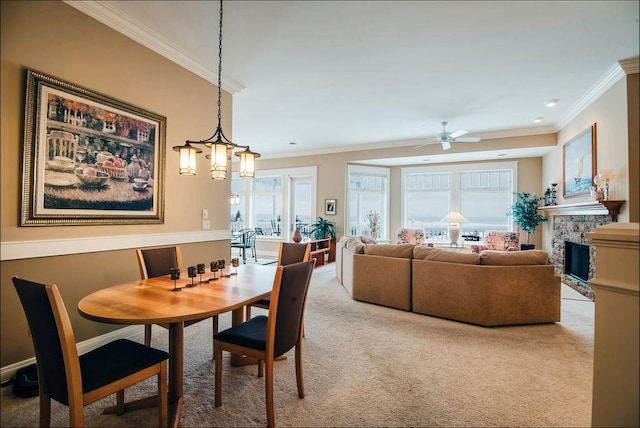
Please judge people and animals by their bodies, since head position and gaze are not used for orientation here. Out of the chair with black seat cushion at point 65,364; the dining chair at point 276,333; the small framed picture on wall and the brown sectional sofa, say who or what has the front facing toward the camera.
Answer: the small framed picture on wall

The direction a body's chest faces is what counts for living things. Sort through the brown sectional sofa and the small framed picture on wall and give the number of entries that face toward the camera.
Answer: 1

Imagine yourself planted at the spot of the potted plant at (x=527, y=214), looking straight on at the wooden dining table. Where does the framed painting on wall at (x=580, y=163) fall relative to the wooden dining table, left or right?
left

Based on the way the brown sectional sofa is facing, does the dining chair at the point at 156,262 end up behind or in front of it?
behind

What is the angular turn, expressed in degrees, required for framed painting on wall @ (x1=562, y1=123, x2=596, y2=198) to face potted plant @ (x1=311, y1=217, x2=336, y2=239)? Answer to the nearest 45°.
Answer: approximately 45° to its right

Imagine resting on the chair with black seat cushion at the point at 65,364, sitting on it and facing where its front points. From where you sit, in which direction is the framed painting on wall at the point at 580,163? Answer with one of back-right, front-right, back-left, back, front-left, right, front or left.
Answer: front-right

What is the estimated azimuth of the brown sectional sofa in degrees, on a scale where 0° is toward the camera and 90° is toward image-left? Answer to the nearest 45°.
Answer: approximately 225°

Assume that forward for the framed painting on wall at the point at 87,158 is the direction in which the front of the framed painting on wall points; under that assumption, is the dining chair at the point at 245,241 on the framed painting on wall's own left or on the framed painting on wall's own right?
on the framed painting on wall's own left

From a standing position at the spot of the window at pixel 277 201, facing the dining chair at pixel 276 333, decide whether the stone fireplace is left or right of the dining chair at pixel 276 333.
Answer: left

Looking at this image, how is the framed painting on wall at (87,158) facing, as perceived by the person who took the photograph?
facing the viewer and to the right of the viewer

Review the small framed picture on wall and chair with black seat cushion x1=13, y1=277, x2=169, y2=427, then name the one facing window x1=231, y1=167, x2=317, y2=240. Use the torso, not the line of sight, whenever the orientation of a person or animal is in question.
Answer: the chair with black seat cushion

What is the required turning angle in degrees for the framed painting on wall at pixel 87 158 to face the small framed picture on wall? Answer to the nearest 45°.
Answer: approximately 90° to its left

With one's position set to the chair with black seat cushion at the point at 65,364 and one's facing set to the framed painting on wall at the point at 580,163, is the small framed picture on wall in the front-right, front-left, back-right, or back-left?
front-left

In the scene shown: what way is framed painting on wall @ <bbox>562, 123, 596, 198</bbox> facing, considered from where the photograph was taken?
facing the viewer and to the left of the viewer

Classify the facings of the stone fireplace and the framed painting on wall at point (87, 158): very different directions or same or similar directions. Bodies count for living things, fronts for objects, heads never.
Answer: very different directions

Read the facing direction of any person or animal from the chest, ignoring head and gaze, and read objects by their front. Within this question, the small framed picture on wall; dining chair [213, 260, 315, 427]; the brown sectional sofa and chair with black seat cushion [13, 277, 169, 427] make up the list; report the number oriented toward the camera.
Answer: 1

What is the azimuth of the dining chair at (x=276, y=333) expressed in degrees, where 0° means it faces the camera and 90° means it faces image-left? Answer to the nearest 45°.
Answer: approximately 135°
